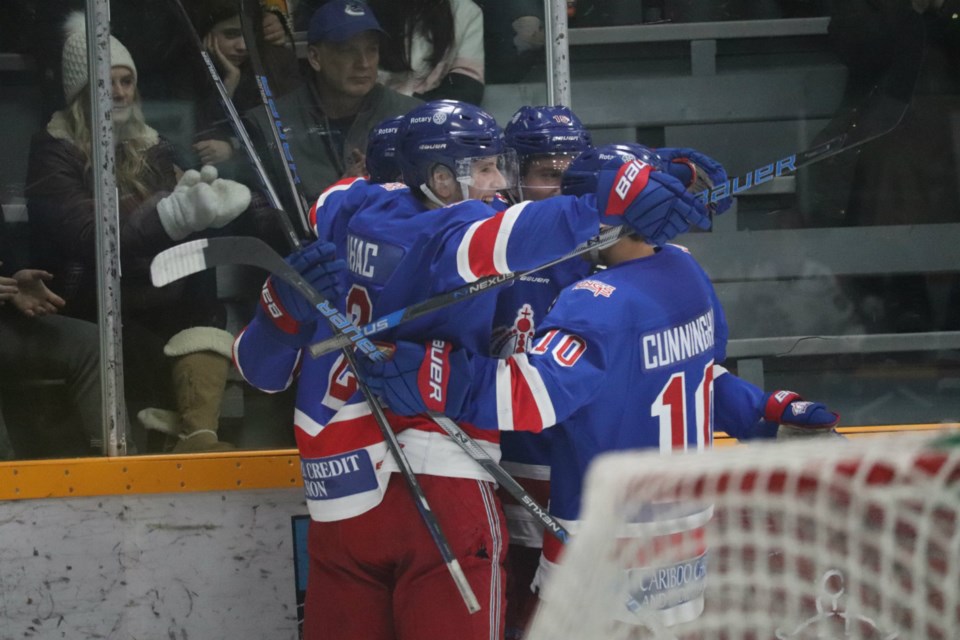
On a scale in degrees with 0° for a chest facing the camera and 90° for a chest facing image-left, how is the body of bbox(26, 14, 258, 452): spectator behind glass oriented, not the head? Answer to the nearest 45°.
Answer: approximately 315°

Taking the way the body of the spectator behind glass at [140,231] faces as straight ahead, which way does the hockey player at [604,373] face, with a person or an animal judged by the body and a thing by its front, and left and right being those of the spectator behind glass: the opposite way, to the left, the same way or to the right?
the opposite way

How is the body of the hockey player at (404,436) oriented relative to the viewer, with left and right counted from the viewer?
facing away from the viewer and to the right of the viewer

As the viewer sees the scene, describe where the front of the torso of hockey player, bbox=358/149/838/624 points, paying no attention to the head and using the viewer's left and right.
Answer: facing away from the viewer and to the left of the viewer

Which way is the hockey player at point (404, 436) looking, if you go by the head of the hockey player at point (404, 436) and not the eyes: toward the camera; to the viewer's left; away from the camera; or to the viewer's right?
to the viewer's right

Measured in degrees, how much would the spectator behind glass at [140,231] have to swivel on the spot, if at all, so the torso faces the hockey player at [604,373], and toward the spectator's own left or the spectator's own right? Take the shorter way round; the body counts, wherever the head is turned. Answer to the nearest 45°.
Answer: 0° — they already face them

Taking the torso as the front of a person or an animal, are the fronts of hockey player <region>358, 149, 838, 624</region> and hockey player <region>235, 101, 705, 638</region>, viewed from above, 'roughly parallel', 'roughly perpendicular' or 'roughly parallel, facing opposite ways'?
roughly perpendicular

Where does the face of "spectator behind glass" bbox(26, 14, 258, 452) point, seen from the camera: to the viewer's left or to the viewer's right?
to the viewer's right
